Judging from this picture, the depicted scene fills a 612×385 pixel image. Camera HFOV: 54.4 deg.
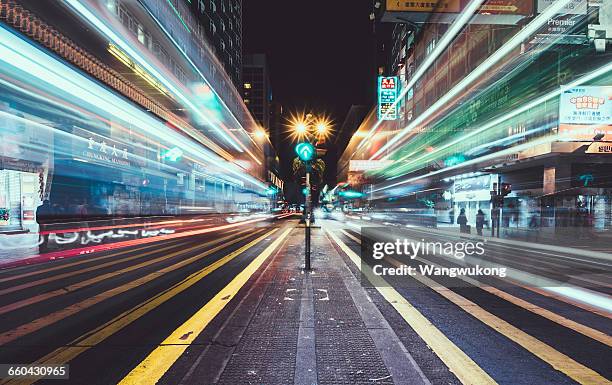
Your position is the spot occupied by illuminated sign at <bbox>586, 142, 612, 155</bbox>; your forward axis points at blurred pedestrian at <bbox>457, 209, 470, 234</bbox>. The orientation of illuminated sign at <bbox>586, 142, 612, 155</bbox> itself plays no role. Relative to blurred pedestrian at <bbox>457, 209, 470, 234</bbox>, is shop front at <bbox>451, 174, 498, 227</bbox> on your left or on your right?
right

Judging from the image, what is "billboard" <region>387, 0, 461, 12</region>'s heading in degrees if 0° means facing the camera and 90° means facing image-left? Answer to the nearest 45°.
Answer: approximately 0°

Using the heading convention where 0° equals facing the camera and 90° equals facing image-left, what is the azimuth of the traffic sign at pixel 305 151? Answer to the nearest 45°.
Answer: approximately 0°

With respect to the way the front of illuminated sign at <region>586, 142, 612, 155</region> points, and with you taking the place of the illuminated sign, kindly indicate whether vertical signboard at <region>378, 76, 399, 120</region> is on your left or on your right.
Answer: on your right
